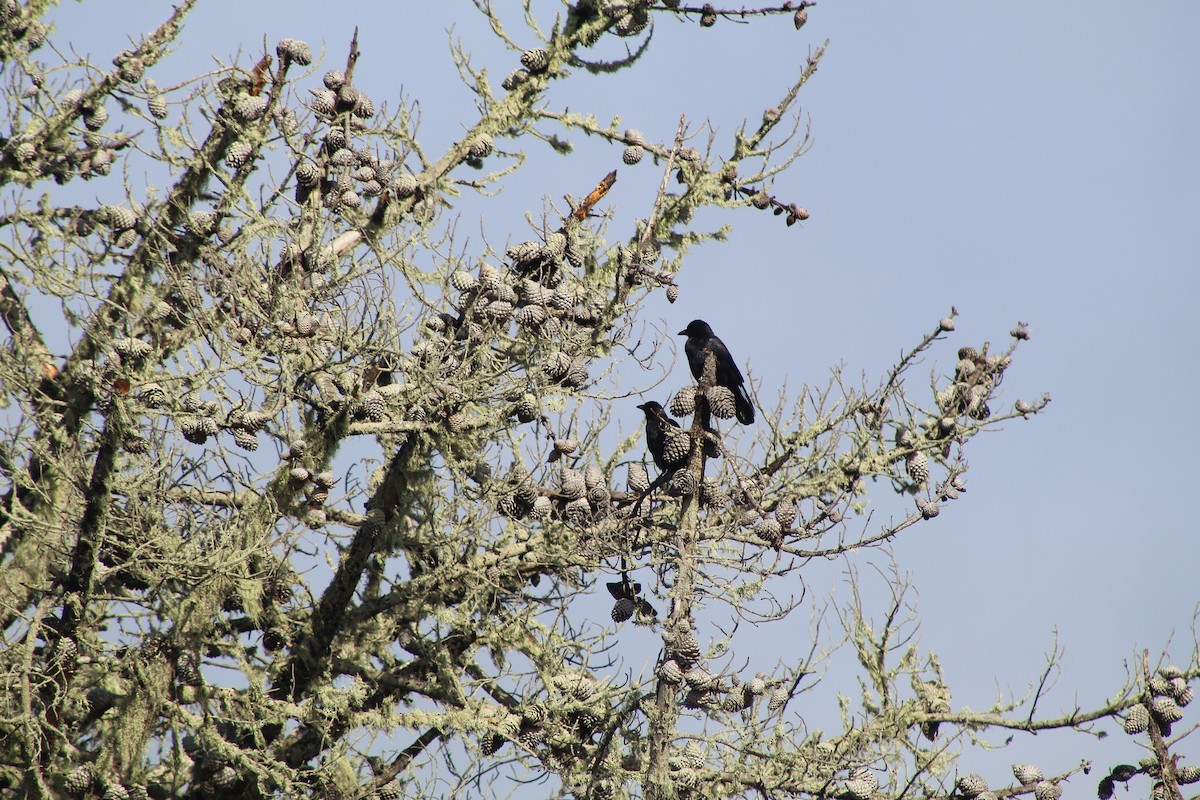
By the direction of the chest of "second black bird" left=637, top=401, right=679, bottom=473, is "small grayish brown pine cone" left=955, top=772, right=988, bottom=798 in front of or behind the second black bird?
behind

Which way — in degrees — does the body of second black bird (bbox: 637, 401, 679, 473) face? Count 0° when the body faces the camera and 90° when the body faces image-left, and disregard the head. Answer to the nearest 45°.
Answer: approximately 90°
